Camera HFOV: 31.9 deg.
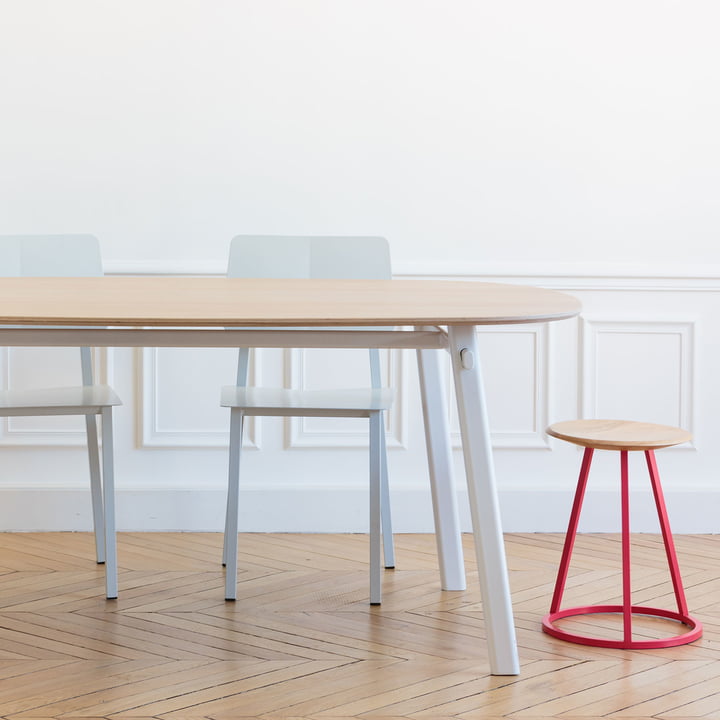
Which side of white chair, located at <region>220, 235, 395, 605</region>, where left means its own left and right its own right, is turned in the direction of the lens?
front

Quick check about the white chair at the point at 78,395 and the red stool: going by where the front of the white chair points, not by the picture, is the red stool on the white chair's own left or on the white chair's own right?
on the white chair's own left

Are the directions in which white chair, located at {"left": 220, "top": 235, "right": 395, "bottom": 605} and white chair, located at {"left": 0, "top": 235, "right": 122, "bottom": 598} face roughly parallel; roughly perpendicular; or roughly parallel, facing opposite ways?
roughly parallel

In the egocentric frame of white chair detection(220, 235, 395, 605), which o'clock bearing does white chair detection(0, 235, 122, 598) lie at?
white chair detection(0, 235, 122, 598) is roughly at 3 o'clock from white chair detection(220, 235, 395, 605).

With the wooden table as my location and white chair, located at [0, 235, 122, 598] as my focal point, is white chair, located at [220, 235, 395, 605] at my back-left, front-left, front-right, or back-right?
front-right

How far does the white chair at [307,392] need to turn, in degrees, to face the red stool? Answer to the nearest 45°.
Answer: approximately 45° to its left

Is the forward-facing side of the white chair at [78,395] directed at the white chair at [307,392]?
no

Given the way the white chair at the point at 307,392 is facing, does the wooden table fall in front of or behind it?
in front

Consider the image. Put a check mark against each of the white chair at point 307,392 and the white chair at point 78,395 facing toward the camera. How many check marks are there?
2

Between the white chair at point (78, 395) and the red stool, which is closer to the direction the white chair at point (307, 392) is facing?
the red stool
